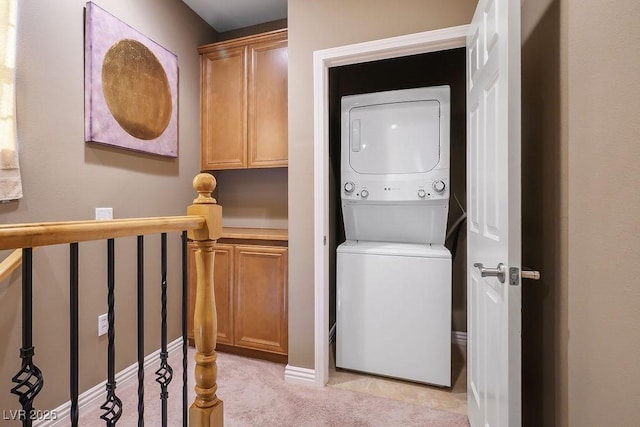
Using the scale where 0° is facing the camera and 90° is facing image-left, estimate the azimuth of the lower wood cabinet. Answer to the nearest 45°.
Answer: approximately 45°

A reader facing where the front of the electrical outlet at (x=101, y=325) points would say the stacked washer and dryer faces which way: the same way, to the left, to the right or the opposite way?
to the right

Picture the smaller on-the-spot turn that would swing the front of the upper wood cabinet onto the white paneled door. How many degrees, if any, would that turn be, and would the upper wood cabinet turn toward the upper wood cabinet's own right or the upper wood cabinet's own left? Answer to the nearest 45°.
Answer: approximately 90° to the upper wood cabinet's own left

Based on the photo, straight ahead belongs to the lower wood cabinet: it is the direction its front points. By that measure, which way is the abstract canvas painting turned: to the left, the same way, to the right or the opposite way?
to the left

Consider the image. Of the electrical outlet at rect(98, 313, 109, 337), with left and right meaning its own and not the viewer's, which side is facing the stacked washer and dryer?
front

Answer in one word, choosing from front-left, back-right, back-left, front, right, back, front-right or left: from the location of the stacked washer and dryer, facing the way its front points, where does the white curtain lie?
front-right

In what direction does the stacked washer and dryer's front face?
toward the camera

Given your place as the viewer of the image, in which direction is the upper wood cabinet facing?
facing the viewer and to the left of the viewer

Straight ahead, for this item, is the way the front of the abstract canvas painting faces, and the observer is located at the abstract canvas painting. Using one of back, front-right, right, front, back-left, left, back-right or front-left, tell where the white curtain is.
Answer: right

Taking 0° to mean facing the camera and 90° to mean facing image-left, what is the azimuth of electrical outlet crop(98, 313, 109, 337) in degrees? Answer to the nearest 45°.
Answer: approximately 315°

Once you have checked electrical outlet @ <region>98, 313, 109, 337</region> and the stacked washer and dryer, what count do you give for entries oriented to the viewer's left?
0

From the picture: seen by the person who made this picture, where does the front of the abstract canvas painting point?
facing the viewer and to the right of the viewer

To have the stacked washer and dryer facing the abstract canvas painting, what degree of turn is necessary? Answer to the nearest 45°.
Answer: approximately 90° to its right
